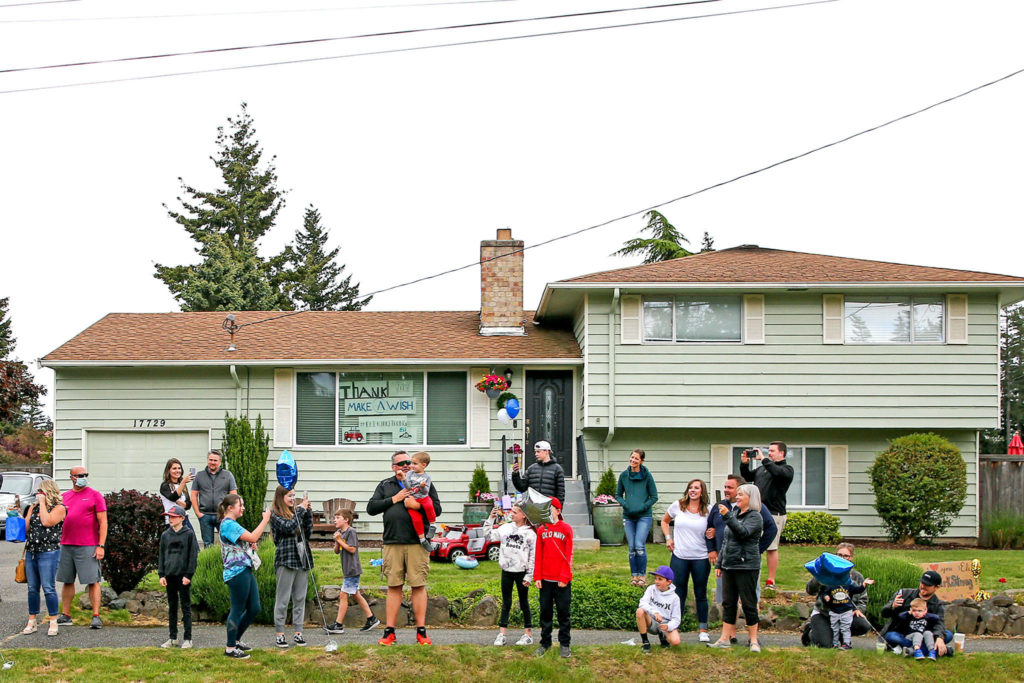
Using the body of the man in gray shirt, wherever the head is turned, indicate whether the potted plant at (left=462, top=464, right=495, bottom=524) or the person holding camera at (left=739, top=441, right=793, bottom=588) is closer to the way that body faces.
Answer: the person holding camera

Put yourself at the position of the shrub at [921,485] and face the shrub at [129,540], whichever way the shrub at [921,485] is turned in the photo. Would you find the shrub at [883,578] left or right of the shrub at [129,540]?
left

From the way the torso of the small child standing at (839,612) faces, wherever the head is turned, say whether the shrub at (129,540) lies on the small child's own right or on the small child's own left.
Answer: on the small child's own right

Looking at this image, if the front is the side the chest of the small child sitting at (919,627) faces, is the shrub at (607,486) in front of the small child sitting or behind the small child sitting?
behind
